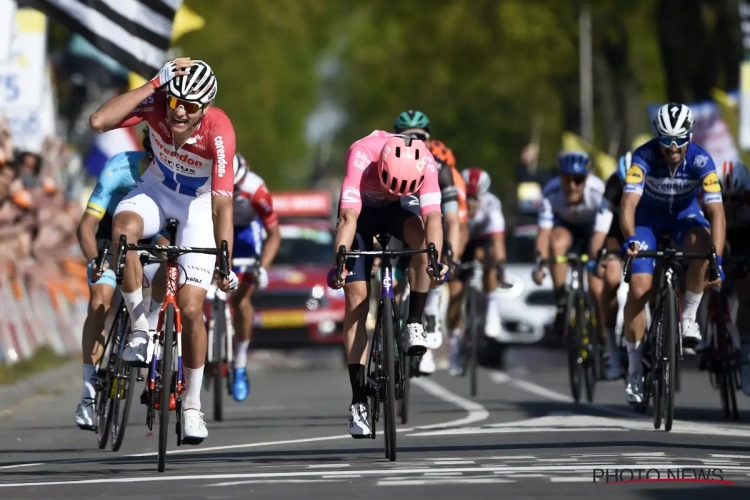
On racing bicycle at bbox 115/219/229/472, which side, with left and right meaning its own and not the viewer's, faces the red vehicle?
back

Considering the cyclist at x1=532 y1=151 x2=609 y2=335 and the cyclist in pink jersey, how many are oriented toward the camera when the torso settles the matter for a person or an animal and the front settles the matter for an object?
2

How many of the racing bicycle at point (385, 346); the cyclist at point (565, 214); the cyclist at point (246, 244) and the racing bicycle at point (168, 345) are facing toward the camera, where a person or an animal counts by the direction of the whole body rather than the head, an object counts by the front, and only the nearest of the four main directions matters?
4

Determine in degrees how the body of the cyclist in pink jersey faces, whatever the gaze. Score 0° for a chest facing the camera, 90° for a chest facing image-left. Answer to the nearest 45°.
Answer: approximately 0°

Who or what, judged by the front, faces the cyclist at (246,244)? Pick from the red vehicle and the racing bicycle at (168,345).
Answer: the red vehicle

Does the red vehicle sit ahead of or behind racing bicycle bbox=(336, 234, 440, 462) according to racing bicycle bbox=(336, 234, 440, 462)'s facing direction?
behind
